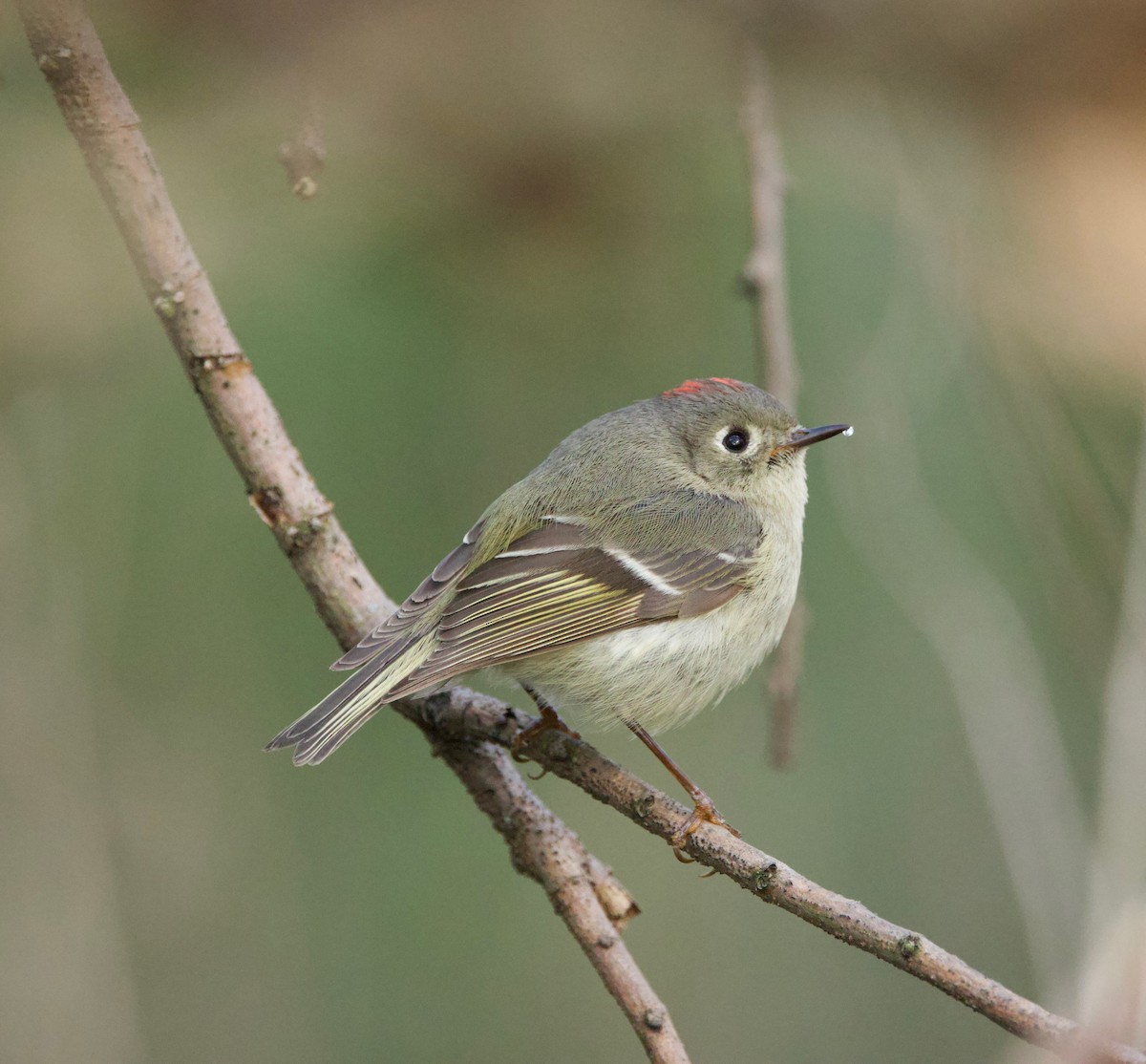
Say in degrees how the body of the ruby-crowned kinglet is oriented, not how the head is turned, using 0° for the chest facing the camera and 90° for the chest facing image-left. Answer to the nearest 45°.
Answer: approximately 270°
